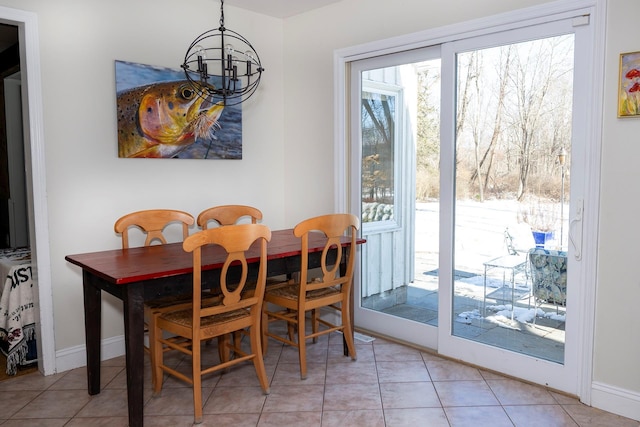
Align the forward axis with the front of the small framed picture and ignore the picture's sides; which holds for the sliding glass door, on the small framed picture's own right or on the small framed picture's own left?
on the small framed picture's own right

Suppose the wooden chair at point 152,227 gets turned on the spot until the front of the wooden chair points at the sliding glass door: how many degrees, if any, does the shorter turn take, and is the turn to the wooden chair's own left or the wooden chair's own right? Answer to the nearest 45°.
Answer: approximately 45° to the wooden chair's own left

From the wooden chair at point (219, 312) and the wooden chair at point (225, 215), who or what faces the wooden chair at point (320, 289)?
the wooden chair at point (225, 215)

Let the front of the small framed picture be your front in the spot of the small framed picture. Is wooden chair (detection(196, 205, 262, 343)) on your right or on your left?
on your right

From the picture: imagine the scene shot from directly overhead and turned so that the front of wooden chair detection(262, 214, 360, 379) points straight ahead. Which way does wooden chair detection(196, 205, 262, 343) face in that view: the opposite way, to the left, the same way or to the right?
the opposite way
